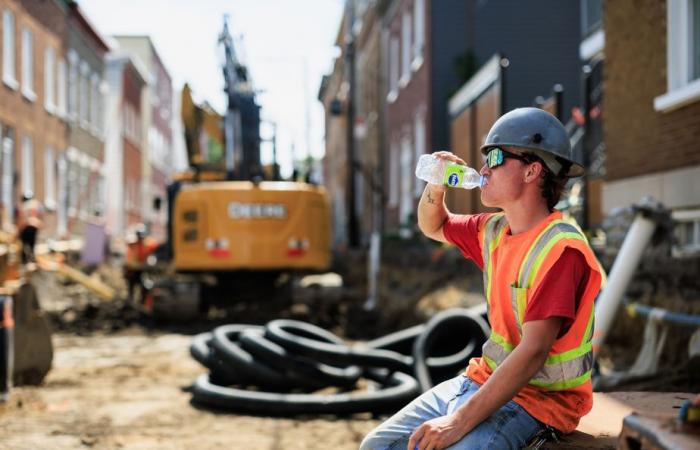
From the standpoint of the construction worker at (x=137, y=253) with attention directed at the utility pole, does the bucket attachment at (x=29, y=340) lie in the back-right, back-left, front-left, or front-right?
back-right

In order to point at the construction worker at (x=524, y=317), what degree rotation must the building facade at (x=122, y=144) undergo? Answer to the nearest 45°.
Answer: approximately 90° to its right

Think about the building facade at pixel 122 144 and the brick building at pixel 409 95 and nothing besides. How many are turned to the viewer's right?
1

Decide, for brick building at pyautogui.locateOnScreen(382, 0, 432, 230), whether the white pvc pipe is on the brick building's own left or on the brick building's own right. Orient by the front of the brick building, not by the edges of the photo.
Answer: on the brick building's own left

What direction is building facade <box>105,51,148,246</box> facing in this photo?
to the viewer's right

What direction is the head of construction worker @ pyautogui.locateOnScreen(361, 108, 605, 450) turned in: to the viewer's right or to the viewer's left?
to the viewer's left

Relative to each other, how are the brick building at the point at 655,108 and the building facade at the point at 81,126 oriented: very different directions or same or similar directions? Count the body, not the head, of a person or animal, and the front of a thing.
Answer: very different directions

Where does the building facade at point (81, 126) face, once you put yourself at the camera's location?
facing to the right of the viewer

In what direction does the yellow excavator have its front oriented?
away from the camera

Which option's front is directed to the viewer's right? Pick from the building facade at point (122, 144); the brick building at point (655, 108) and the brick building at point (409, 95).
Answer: the building facade

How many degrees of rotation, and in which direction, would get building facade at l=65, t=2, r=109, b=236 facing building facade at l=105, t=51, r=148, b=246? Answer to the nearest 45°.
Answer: approximately 90° to its left

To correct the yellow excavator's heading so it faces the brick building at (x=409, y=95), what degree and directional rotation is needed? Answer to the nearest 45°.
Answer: approximately 45° to its right

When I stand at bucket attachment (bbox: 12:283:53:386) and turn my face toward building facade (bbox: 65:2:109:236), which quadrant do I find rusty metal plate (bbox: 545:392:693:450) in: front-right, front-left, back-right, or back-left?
back-right

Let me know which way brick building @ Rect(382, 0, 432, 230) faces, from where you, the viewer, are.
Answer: facing to the left of the viewer

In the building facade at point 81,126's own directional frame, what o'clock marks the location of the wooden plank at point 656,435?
The wooden plank is roughly at 3 o'clock from the building facade.

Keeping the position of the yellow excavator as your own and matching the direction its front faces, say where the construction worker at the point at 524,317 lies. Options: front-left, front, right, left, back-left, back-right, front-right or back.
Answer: back
